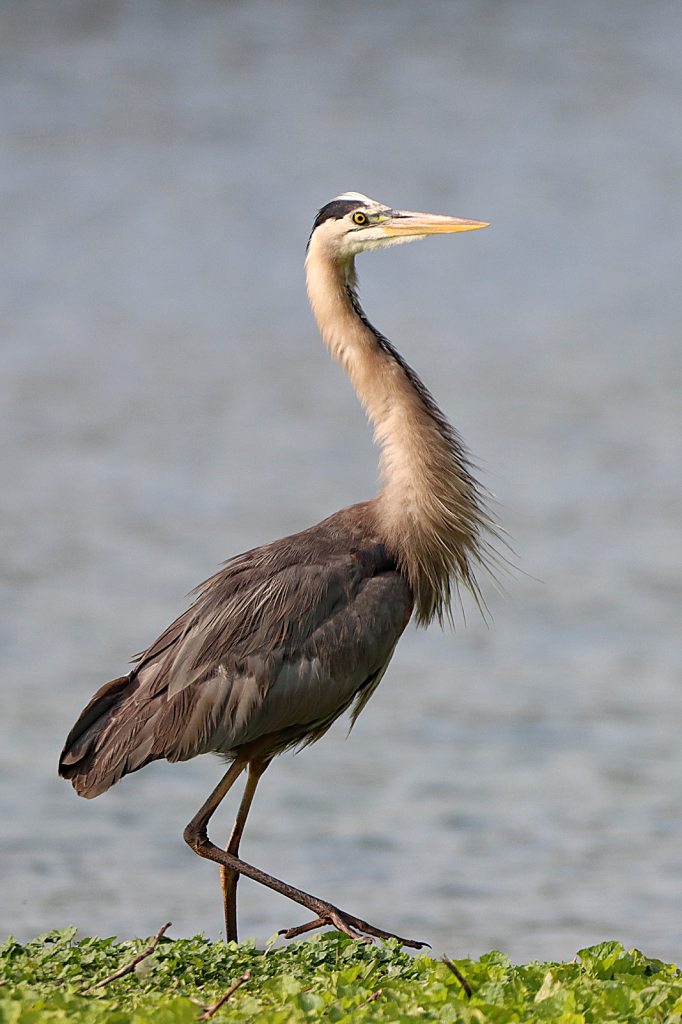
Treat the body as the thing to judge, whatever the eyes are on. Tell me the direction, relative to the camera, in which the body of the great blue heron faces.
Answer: to the viewer's right
